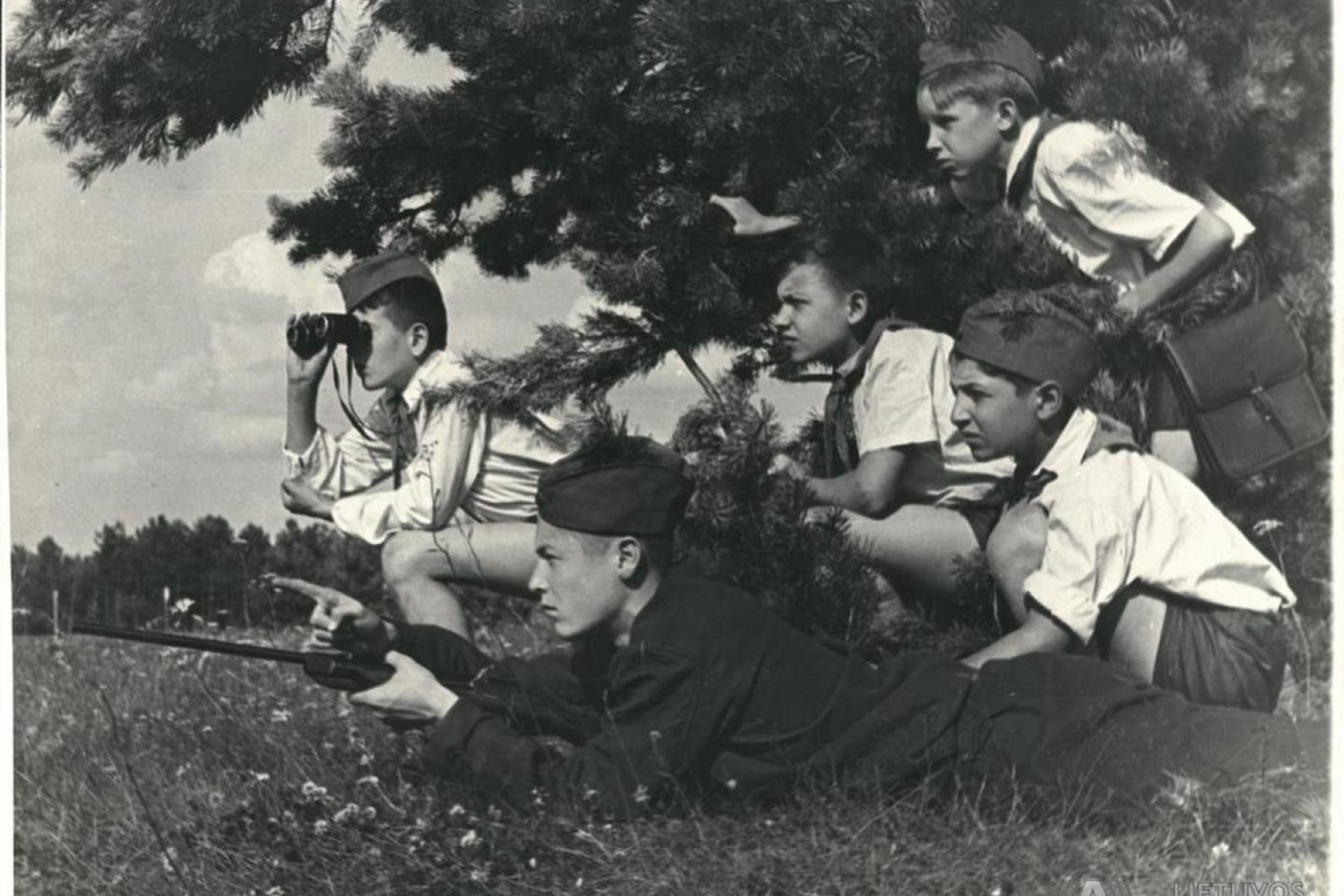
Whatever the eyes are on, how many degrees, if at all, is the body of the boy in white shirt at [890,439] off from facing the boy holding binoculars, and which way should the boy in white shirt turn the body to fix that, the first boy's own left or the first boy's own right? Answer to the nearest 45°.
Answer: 0° — they already face them

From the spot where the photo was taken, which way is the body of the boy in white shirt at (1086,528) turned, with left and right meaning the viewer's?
facing to the left of the viewer

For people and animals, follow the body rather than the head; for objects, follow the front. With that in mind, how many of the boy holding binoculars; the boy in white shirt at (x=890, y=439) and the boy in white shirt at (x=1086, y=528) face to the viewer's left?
3

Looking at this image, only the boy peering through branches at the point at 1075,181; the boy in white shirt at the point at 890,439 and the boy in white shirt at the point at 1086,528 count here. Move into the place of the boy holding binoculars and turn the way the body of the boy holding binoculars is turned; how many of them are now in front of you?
0

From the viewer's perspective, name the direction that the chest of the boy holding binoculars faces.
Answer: to the viewer's left

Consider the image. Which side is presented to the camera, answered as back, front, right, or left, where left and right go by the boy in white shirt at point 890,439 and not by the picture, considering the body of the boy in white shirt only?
left

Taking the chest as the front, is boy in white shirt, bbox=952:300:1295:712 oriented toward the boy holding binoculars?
yes

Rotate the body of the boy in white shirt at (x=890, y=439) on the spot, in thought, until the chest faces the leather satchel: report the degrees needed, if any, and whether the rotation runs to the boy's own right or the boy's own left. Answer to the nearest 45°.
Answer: approximately 180°

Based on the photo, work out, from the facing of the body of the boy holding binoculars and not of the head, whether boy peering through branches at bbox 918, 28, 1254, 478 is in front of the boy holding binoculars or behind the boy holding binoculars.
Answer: behind

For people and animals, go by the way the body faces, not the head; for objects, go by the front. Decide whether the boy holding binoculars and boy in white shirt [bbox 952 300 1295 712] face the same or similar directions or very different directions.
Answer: same or similar directions

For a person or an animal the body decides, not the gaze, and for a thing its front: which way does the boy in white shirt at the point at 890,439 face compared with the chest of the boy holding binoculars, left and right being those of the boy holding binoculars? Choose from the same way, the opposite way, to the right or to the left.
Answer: the same way

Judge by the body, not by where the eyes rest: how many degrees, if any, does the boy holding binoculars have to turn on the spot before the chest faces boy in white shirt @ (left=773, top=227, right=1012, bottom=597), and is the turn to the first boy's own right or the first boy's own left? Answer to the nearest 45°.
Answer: approximately 180°

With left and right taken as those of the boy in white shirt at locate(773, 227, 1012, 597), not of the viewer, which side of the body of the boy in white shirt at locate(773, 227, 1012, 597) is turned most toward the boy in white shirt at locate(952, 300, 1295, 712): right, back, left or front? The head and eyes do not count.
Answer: back

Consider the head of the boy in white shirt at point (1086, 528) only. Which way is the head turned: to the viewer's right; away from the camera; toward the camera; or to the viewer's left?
to the viewer's left

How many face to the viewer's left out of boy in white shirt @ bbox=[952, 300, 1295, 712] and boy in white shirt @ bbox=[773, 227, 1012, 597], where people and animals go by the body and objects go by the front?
2
